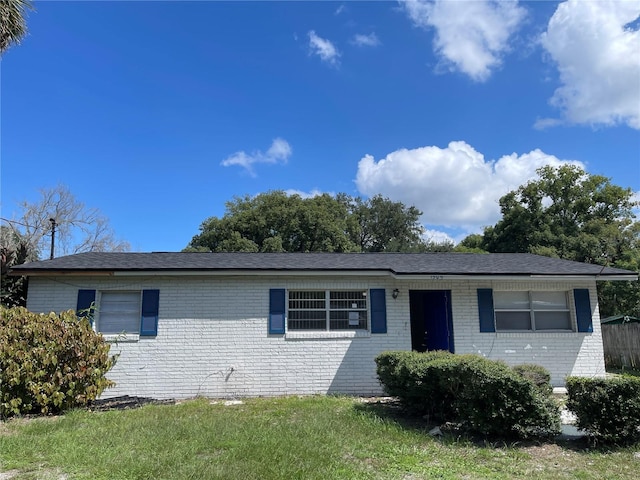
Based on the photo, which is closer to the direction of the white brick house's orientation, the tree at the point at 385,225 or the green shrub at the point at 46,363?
the green shrub

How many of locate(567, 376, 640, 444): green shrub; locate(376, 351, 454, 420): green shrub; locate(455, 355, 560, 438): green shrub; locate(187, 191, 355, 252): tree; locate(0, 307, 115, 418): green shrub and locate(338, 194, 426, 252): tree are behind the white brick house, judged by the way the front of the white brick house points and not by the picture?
2

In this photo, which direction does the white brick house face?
toward the camera

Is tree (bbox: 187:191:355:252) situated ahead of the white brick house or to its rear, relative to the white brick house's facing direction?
to the rear

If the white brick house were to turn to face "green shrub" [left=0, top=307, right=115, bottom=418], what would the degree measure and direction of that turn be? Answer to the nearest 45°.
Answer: approximately 45° to its right

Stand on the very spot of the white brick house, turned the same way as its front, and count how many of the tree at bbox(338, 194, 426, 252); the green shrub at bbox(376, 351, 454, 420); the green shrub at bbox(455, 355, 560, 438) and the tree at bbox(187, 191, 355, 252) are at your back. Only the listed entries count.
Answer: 2

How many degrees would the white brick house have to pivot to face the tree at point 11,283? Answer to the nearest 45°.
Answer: approximately 90° to its right

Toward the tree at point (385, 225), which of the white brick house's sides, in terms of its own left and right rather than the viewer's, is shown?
back

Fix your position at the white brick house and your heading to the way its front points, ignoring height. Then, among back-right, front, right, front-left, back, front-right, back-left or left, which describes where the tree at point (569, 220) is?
back-left

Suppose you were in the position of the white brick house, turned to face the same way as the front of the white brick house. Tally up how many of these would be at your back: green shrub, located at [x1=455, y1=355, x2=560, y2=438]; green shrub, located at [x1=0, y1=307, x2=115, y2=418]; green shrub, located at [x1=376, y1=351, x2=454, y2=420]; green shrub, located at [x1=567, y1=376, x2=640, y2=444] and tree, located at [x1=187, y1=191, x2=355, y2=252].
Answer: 1

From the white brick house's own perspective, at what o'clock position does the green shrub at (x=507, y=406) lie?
The green shrub is roughly at 11 o'clock from the white brick house.

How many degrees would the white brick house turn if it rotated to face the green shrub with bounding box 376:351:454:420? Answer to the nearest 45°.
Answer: approximately 45° to its left

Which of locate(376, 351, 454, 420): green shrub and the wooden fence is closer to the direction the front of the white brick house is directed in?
the green shrub

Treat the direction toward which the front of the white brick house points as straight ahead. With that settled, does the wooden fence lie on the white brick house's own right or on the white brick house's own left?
on the white brick house's own left
